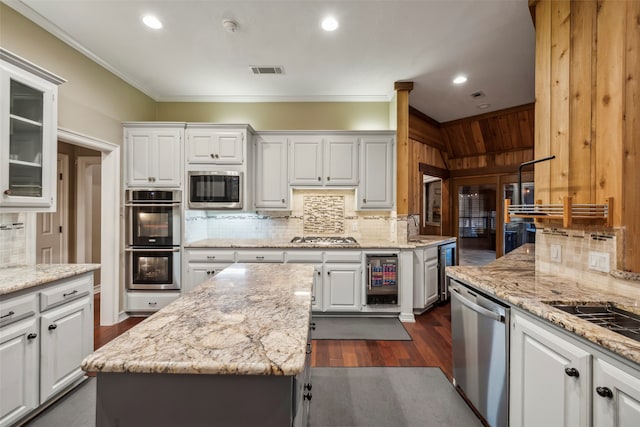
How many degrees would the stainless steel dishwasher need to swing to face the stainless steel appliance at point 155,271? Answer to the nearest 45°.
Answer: approximately 45° to its right

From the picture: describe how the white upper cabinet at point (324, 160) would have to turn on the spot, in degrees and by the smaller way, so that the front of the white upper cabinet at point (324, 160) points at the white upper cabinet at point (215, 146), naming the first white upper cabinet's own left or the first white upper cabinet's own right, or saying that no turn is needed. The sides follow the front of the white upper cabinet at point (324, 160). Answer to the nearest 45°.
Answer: approximately 90° to the first white upper cabinet's own right

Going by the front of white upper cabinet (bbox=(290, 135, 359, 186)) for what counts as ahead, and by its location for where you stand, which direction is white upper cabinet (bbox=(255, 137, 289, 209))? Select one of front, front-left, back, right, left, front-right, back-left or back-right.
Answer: right

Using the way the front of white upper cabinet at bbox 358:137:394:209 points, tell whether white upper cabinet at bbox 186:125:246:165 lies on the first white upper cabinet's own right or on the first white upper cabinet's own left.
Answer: on the first white upper cabinet's own right

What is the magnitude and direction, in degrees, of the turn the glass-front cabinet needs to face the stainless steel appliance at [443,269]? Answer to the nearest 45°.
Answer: approximately 45° to its left

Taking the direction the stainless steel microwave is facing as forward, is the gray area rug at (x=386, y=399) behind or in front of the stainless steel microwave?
in front
